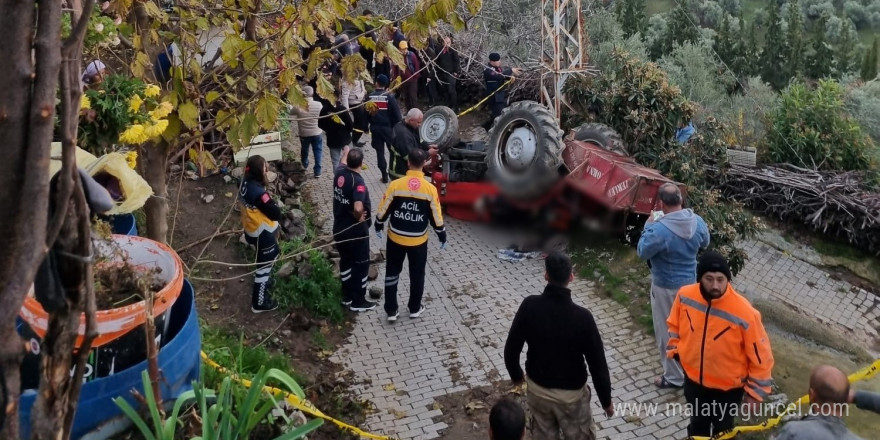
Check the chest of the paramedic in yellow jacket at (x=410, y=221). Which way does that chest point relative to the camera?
away from the camera

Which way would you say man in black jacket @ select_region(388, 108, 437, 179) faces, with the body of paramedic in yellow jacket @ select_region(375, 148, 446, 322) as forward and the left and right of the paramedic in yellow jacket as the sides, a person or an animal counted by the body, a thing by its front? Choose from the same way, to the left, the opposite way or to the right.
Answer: to the right

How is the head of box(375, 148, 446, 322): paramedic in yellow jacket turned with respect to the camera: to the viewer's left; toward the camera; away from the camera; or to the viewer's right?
away from the camera

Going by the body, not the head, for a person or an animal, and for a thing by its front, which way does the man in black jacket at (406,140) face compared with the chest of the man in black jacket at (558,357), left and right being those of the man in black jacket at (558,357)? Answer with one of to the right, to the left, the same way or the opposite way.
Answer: to the right

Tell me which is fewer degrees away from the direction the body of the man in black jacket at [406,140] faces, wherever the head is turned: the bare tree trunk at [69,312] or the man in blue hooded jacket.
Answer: the man in blue hooded jacket

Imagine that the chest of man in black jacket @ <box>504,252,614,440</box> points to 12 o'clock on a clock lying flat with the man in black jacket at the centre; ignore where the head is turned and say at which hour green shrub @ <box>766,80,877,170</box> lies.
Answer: The green shrub is roughly at 1 o'clock from the man in black jacket.

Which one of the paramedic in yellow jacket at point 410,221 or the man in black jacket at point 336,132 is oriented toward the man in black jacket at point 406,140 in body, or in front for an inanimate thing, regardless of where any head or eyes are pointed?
the paramedic in yellow jacket

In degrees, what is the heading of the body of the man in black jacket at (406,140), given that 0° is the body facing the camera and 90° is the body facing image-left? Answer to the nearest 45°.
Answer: approximately 270°

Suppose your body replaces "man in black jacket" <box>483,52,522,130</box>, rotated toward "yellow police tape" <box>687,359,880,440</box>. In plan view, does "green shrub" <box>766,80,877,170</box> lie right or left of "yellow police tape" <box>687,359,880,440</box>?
left

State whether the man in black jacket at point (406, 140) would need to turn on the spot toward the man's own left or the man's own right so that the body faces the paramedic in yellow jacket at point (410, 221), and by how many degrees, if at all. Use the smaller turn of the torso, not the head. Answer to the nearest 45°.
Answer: approximately 90° to the man's own right

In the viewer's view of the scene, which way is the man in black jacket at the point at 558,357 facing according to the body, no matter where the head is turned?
away from the camera
